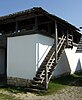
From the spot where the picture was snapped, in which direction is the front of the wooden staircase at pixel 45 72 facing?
facing the viewer and to the left of the viewer
